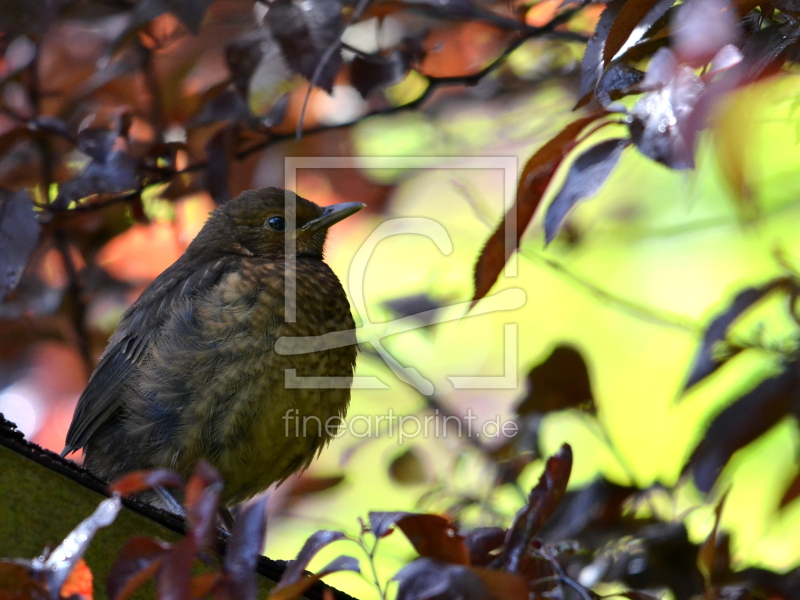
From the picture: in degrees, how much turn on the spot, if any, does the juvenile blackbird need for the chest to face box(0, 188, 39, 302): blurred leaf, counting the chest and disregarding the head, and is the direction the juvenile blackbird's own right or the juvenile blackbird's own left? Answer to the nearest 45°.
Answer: approximately 135° to the juvenile blackbird's own right

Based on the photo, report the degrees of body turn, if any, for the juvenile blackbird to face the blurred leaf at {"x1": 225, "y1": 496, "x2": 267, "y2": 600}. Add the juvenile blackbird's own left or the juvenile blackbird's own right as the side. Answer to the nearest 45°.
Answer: approximately 90° to the juvenile blackbird's own right

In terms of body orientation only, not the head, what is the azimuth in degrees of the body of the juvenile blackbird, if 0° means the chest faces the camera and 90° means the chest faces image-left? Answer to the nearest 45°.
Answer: approximately 270°

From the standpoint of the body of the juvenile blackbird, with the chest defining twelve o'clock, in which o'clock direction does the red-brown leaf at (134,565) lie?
The red-brown leaf is roughly at 3 o'clock from the juvenile blackbird.

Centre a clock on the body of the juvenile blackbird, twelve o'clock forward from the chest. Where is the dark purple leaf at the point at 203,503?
The dark purple leaf is roughly at 3 o'clock from the juvenile blackbird.
